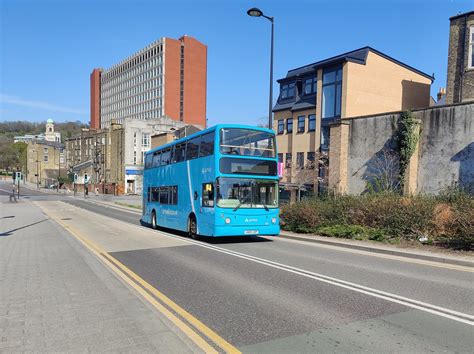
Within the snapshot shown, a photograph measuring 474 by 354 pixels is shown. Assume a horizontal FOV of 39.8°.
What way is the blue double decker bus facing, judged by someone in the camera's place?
facing the viewer and to the right of the viewer

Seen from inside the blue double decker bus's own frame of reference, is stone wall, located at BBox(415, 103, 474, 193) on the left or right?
on its left

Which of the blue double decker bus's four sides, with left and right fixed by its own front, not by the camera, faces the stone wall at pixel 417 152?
left
